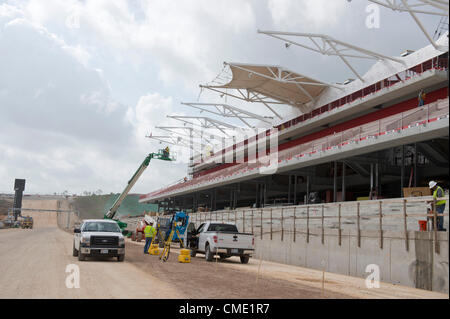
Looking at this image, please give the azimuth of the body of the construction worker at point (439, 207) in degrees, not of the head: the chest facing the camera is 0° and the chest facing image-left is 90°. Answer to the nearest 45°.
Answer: approximately 90°

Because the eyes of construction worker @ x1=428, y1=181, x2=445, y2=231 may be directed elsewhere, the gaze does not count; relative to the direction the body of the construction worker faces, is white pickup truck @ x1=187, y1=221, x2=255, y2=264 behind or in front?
in front

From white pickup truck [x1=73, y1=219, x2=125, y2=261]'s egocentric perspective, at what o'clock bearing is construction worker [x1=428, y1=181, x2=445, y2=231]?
The construction worker is roughly at 10 o'clock from the white pickup truck.

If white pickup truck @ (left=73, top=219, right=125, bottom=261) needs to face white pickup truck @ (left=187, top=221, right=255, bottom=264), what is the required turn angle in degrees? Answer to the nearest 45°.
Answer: approximately 90° to its left

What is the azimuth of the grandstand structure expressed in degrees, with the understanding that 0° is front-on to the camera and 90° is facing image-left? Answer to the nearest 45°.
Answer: approximately 45°

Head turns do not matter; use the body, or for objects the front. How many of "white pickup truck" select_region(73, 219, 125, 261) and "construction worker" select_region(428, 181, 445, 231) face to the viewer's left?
1

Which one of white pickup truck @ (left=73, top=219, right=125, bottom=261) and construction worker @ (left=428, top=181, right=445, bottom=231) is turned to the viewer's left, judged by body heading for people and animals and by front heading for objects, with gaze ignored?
the construction worker

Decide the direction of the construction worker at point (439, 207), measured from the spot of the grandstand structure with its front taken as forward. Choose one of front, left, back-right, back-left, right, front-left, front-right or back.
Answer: front-left

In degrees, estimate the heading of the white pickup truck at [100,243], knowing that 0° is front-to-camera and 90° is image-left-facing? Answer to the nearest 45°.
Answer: approximately 0°

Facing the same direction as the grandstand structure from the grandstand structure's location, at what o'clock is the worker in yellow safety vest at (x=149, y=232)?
The worker in yellow safety vest is roughly at 12 o'clock from the grandstand structure.

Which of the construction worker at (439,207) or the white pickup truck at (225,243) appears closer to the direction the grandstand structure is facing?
the white pickup truck

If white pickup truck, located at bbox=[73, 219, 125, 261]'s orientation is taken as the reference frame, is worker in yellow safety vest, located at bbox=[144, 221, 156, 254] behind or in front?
behind

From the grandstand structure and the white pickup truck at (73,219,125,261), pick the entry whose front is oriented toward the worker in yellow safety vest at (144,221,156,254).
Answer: the grandstand structure
